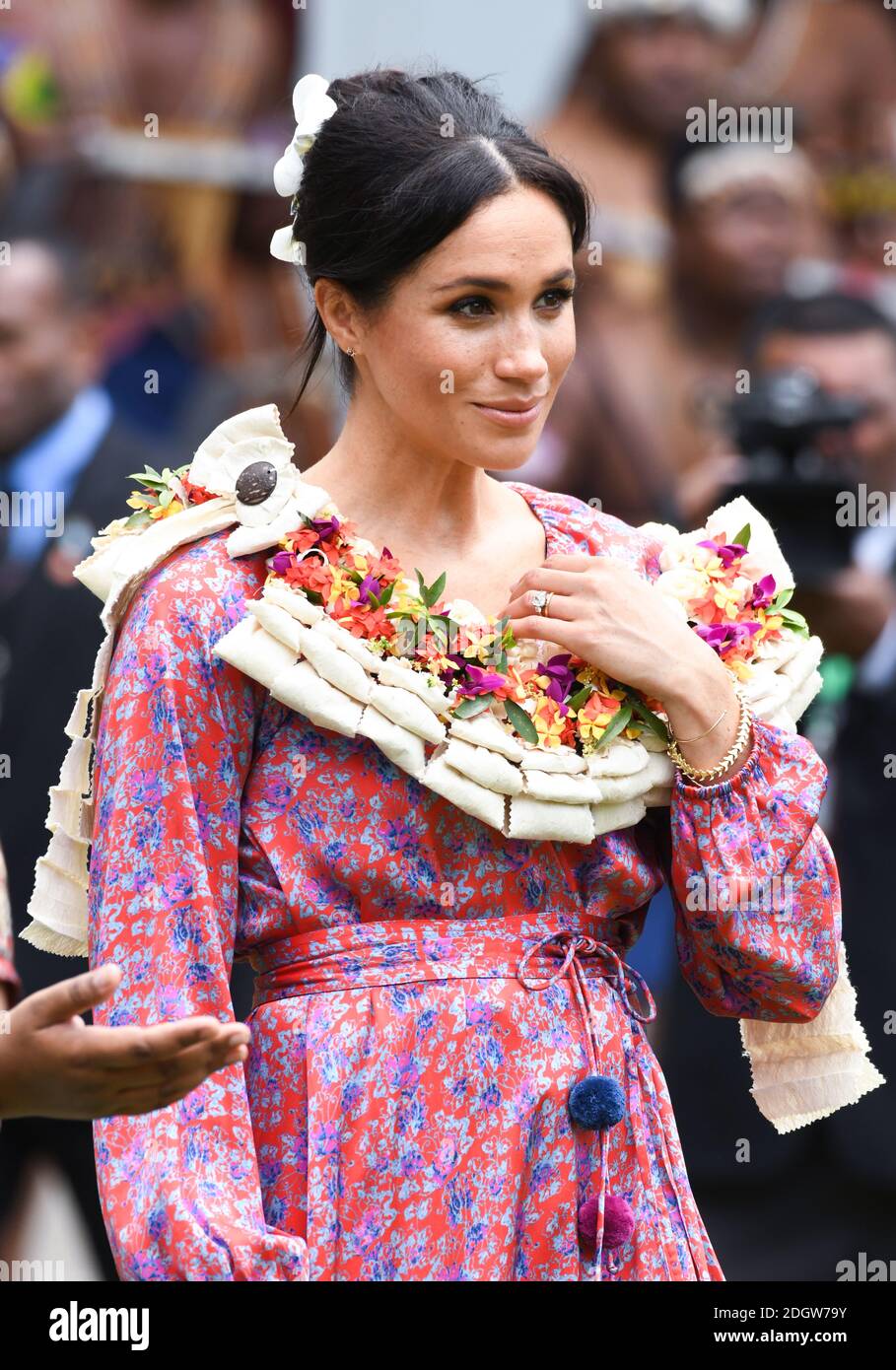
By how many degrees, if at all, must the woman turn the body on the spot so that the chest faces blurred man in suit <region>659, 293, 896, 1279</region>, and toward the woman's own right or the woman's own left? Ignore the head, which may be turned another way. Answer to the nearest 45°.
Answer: approximately 135° to the woman's own left

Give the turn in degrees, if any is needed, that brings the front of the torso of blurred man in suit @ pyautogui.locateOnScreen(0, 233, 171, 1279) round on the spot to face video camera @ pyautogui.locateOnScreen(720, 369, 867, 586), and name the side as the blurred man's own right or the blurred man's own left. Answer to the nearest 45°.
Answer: approximately 135° to the blurred man's own left

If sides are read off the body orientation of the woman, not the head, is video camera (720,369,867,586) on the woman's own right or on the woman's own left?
on the woman's own left

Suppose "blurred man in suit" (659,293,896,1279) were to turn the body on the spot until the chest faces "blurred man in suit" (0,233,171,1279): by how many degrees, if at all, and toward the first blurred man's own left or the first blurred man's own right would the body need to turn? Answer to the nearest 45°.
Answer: approximately 90° to the first blurred man's own right

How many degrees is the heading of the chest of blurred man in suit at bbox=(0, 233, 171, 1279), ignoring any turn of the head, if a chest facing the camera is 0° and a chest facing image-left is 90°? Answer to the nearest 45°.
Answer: approximately 45°

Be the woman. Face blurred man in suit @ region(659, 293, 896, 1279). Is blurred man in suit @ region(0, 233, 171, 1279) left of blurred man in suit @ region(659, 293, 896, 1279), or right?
left
